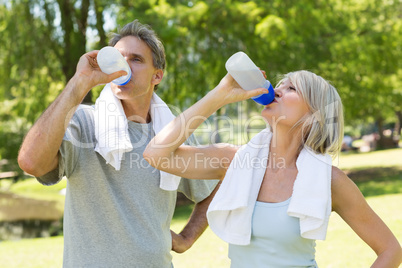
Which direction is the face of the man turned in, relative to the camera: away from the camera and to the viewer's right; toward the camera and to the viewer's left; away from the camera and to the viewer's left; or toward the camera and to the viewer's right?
toward the camera and to the viewer's left

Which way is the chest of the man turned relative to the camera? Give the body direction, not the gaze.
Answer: toward the camera

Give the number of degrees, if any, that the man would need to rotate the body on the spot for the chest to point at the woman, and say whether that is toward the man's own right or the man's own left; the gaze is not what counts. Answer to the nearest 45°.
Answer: approximately 90° to the man's own left

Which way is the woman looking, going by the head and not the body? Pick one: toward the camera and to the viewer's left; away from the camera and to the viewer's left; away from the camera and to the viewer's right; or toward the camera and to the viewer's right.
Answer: toward the camera and to the viewer's left
